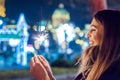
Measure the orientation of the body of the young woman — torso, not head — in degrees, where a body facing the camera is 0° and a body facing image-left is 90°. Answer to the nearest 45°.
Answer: approximately 90°

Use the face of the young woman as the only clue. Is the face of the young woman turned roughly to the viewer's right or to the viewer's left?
to the viewer's left
